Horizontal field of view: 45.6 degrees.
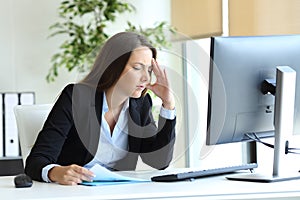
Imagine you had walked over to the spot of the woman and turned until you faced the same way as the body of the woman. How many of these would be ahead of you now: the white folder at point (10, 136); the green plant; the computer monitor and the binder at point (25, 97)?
1

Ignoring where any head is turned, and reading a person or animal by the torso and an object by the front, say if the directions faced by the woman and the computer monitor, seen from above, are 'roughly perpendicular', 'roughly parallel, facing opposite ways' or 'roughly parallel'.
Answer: roughly parallel, facing opposite ways

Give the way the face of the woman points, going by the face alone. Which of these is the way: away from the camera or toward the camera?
toward the camera

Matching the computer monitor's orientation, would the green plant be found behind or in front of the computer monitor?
in front

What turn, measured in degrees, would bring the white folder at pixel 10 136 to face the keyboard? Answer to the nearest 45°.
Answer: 0° — it already faces it

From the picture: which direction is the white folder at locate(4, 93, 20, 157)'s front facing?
toward the camera

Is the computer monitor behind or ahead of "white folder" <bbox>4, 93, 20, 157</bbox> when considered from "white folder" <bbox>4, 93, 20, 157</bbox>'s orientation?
ahead

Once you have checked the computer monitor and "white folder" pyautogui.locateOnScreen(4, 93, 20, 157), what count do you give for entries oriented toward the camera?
1

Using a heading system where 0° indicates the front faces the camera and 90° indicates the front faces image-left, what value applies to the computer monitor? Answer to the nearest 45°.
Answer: approximately 135°

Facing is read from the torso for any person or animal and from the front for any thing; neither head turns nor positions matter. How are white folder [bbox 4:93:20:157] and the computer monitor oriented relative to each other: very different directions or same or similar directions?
very different directions

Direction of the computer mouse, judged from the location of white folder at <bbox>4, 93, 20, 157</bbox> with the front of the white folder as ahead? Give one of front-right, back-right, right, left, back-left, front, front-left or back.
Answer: front

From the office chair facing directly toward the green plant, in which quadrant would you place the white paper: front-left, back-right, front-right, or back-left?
back-right

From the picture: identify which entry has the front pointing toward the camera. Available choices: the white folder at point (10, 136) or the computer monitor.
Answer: the white folder

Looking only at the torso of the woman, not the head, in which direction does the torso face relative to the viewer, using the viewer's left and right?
facing the viewer and to the right of the viewer

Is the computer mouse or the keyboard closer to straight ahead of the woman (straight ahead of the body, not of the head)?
the keyboard

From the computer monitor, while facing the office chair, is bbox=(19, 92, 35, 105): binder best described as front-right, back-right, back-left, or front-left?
front-right
